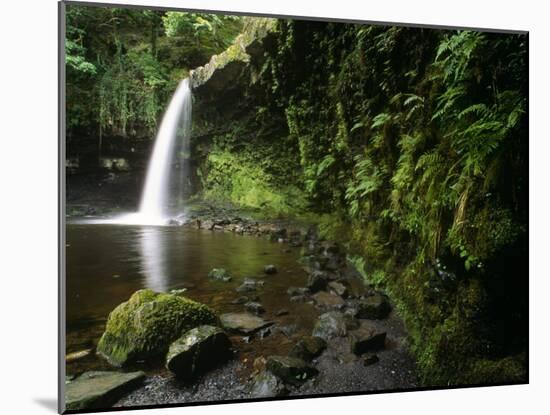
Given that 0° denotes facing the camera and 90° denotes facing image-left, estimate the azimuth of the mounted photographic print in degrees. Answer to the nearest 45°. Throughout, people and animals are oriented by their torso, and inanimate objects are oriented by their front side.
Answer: approximately 315°
